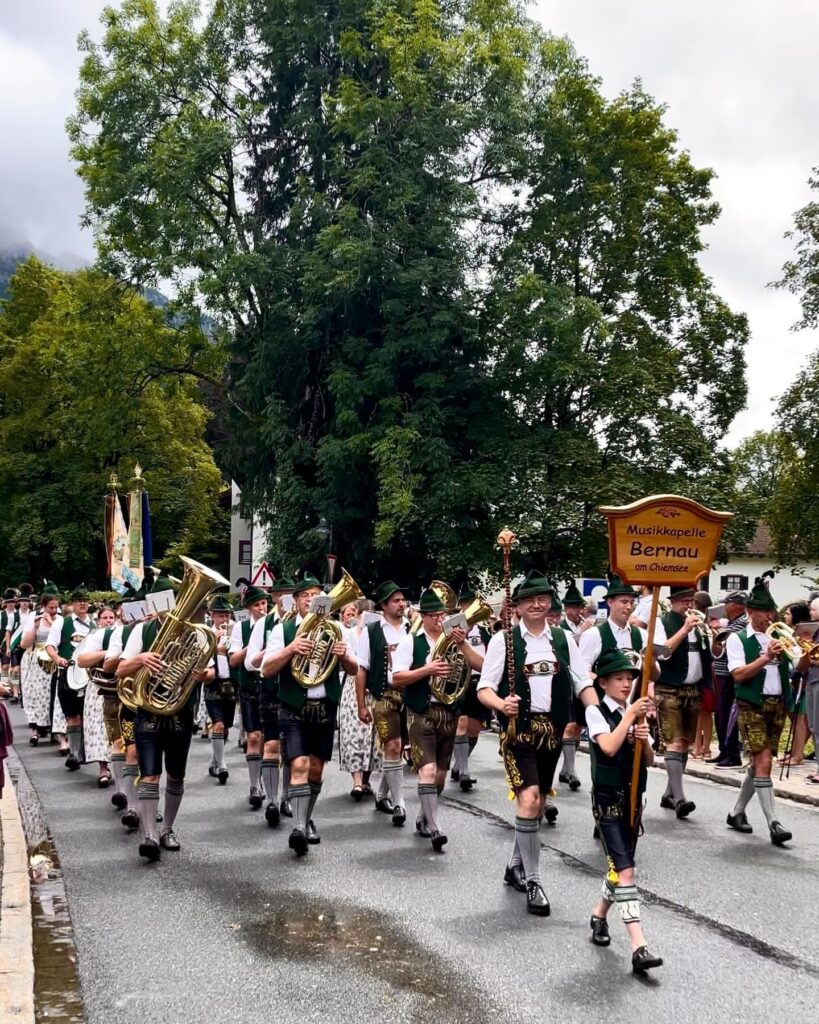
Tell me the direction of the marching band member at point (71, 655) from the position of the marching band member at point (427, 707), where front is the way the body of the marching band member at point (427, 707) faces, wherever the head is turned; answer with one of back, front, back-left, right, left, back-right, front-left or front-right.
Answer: back

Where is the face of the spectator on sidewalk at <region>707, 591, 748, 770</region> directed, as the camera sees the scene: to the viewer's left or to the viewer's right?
to the viewer's left

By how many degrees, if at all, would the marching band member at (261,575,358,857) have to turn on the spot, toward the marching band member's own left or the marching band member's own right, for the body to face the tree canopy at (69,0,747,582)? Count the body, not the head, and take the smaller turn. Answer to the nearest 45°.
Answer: approximately 180°

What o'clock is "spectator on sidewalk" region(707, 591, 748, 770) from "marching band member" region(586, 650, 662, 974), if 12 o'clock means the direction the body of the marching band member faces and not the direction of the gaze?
The spectator on sidewalk is roughly at 8 o'clock from the marching band member.

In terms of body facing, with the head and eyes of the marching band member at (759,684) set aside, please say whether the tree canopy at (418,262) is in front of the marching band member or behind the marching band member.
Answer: behind

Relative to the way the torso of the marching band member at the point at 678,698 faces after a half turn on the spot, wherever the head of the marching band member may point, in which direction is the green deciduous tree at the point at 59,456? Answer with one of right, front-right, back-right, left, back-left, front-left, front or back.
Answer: front

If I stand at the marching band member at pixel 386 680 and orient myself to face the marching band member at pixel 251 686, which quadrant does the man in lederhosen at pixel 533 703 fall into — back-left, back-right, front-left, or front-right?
back-left

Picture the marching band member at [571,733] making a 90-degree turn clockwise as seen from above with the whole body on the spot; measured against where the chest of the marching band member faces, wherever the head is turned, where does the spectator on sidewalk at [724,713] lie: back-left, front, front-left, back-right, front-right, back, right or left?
back

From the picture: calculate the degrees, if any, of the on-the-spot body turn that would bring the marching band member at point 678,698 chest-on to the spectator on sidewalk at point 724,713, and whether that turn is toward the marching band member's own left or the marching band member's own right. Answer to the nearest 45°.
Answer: approximately 135° to the marching band member's own left

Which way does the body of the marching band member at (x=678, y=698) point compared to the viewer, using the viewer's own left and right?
facing the viewer and to the right of the viewer

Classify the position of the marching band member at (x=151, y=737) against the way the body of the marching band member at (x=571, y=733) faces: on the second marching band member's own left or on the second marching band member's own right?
on the second marching band member's own right

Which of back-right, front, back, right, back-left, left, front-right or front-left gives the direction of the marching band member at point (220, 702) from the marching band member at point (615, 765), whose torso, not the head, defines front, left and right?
back

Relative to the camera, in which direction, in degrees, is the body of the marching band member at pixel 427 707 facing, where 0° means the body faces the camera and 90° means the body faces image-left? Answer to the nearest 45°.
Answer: approximately 315°

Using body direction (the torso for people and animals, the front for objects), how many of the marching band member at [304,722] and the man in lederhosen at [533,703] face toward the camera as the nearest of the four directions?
2

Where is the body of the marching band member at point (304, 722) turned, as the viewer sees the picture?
toward the camera

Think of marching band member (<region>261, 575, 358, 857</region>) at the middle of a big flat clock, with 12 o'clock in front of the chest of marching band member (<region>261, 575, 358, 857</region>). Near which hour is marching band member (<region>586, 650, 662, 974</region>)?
marching band member (<region>586, 650, 662, 974</region>) is roughly at 11 o'clock from marching band member (<region>261, 575, 358, 857</region>).
